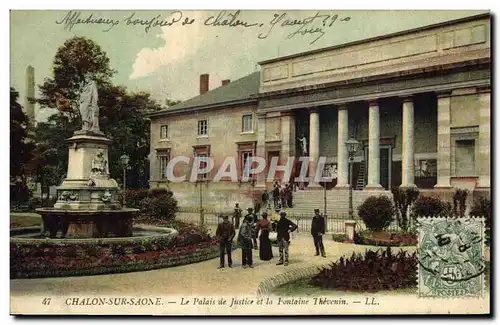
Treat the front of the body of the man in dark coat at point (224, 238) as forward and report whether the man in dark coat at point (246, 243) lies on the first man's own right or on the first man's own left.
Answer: on the first man's own left

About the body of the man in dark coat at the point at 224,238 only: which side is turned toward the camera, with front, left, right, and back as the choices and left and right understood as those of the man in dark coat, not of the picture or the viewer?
front

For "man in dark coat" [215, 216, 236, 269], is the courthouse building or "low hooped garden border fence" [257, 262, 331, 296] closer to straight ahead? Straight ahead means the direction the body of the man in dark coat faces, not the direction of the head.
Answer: the low hooped garden border fence

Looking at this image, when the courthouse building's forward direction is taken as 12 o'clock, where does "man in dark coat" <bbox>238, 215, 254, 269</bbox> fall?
The man in dark coat is roughly at 11 o'clock from the courthouse building.

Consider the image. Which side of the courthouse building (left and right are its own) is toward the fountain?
front

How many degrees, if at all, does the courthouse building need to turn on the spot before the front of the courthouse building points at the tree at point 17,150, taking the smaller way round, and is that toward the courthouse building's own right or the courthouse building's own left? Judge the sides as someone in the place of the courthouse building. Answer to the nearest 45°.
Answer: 0° — it already faces it

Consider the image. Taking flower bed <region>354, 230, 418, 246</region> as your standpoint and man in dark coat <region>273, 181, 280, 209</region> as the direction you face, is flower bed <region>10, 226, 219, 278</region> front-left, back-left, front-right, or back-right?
front-left

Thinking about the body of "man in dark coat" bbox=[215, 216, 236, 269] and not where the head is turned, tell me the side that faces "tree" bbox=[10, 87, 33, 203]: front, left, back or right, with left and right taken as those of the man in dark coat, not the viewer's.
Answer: right

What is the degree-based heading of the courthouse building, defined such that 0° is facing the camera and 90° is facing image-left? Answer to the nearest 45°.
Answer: approximately 45°

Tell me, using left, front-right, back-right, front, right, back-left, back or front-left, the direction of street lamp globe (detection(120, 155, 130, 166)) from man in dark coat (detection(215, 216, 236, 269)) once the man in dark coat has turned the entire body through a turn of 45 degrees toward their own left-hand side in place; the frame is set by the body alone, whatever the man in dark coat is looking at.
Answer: back

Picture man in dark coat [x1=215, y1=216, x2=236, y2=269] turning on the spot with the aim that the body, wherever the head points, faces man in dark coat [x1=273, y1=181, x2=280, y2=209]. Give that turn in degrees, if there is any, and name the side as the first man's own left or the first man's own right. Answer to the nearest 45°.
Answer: approximately 180°

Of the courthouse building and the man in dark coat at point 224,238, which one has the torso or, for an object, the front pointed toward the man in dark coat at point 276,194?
the courthouse building

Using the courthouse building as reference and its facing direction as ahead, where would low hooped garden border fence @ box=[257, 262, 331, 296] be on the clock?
The low hooped garden border fence is roughly at 11 o'clock from the courthouse building.
